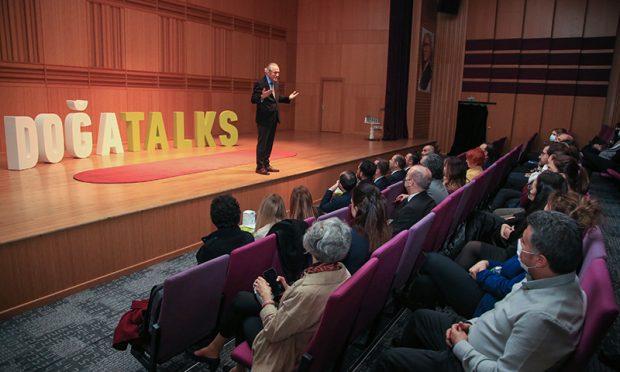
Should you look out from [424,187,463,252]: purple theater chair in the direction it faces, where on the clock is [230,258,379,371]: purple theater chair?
[230,258,379,371]: purple theater chair is roughly at 8 o'clock from [424,187,463,252]: purple theater chair.

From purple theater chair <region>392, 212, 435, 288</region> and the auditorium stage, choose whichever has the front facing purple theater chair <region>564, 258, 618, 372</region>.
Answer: the auditorium stage

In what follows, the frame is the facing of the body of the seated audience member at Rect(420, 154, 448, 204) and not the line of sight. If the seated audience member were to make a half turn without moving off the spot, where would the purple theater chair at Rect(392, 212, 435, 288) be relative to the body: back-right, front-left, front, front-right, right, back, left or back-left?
front-right

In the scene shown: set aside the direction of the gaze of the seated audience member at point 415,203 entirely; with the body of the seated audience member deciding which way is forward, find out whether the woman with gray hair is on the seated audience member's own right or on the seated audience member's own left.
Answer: on the seated audience member's own left

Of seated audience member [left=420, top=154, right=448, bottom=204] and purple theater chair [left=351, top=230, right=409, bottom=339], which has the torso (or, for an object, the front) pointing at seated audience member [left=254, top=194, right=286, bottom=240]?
the purple theater chair

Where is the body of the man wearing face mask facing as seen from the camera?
to the viewer's left

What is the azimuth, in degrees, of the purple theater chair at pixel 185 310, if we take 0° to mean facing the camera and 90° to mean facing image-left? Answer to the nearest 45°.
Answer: approximately 135°

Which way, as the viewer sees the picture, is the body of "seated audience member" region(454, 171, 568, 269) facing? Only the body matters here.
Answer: to the viewer's left

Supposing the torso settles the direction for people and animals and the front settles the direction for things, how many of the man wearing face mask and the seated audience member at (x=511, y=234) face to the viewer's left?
2

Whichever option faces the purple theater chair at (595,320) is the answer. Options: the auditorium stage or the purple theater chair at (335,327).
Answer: the auditorium stage

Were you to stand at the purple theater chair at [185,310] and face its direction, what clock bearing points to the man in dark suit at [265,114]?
The man in dark suit is roughly at 2 o'clock from the purple theater chair.

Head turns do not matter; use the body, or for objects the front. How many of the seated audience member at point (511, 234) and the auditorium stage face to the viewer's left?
1

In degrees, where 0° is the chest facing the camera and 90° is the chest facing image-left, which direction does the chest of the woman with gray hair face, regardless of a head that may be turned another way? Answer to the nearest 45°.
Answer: approximately 135°
